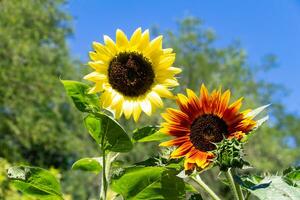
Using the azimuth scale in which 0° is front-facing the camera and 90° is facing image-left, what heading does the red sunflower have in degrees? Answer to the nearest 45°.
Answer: approximately 0°

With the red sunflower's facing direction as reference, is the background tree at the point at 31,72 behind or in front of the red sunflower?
behind
